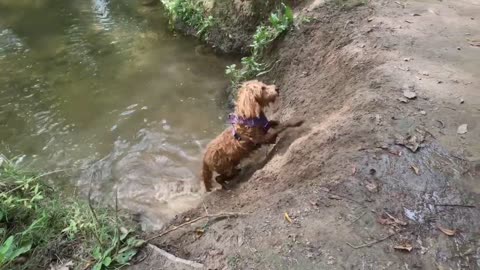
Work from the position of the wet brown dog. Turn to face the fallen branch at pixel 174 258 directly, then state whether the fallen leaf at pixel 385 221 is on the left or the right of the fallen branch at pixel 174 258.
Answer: left

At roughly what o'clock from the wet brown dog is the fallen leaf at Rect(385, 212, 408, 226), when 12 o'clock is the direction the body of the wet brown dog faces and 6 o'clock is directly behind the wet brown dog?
The fallen leaf is roughly at 2 o'clock from the wet brown dog.

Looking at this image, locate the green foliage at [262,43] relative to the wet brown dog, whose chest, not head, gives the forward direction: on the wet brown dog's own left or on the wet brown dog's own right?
on the wet brown dog's own left

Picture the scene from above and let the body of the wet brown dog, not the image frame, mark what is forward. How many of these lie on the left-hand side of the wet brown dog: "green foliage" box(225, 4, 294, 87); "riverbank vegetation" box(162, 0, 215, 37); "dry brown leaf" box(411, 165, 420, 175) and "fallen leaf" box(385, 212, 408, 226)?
2

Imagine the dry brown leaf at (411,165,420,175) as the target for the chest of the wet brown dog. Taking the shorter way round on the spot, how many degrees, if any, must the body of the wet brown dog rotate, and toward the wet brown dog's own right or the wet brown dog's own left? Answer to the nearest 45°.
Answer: approximately 45° to the wet brown dog's own right

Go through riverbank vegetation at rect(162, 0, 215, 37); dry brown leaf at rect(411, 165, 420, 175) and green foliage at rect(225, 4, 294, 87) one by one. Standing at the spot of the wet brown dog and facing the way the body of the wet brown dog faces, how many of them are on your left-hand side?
2

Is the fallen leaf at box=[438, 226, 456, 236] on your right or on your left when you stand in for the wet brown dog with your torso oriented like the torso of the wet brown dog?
on your right

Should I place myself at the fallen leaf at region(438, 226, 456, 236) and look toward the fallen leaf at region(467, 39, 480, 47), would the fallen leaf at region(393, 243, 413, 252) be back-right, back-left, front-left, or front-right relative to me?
back-left

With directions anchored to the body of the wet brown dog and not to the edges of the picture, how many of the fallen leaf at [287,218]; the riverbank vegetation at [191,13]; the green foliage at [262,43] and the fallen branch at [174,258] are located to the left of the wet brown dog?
2

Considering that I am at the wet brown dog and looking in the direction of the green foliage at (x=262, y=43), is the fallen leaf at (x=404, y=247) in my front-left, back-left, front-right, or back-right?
back-right

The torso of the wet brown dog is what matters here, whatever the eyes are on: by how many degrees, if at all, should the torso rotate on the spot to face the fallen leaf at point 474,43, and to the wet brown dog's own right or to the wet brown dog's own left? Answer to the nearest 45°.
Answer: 0° — it already faces it

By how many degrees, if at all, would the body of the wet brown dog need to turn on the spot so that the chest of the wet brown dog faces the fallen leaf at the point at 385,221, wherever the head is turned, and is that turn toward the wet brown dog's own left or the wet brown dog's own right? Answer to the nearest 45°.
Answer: approximately 45° to the wet brown dog's own right

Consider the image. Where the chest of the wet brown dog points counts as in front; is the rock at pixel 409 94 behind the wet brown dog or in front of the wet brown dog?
in front

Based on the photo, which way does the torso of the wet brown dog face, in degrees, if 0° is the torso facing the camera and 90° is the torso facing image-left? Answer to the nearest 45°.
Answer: approximately 270°
